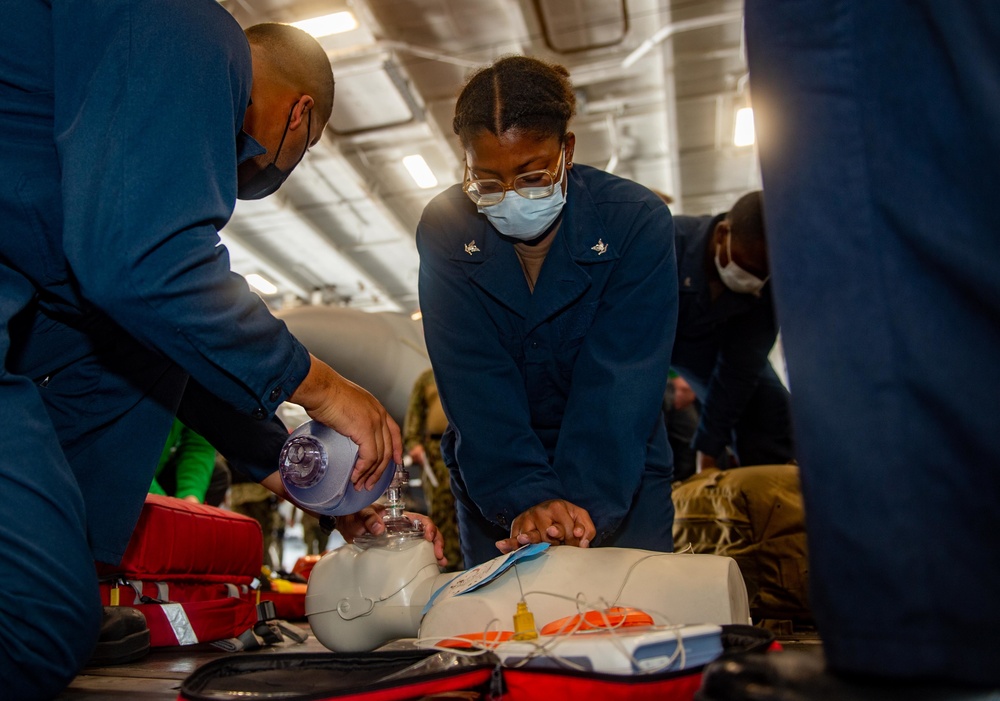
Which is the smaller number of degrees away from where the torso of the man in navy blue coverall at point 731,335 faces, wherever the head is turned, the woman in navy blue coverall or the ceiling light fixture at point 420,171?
the woman in navy blue coverall

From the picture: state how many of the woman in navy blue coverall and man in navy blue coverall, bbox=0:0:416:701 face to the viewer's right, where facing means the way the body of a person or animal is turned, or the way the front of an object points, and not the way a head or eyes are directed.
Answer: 1

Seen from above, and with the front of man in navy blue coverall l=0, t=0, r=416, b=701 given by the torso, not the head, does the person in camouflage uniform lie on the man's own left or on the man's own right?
on the man's own left

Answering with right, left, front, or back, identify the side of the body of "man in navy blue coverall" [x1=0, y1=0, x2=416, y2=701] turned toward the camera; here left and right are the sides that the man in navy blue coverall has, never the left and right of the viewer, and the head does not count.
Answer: right

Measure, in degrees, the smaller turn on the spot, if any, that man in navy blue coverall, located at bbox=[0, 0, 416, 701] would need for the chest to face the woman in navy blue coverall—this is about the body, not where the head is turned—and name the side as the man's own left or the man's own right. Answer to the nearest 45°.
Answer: approximately 45° to the man's own left

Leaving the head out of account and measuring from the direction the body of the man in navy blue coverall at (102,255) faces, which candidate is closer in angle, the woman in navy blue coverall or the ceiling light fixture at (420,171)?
the woman in navy blue coverall
